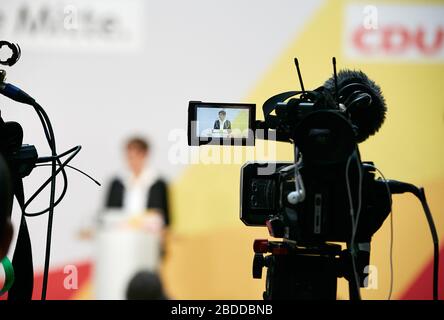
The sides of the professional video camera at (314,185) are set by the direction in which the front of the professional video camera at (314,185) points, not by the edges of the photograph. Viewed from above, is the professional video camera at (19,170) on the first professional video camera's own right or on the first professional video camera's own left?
on the first professional video camera's own left

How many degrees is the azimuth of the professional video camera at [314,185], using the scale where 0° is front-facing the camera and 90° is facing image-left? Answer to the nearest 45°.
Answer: approximately 180°
